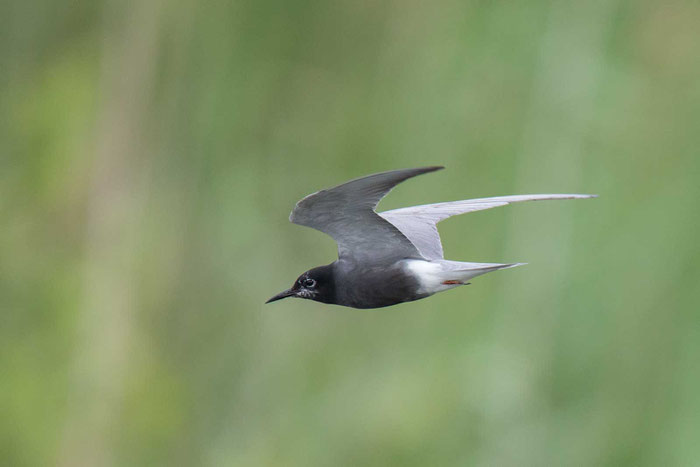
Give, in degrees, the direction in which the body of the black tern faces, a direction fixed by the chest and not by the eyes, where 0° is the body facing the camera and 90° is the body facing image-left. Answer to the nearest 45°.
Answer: approximately 90°
